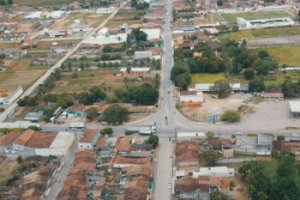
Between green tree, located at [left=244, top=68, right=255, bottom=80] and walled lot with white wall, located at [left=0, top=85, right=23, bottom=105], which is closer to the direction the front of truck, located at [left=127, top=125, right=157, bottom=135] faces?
the green tree

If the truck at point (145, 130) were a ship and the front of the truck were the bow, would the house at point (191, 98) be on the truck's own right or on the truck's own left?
on the truck's own left

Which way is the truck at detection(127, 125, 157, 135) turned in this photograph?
to the viewer's right

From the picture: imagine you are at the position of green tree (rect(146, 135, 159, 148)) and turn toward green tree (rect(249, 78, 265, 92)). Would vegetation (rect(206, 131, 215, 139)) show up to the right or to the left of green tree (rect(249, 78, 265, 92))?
right

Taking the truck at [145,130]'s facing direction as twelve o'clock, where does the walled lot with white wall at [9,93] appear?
The walled lot with white wall is roughly at 7 o'clock from the truck.

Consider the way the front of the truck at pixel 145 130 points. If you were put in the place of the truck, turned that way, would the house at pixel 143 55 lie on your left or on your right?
on your left

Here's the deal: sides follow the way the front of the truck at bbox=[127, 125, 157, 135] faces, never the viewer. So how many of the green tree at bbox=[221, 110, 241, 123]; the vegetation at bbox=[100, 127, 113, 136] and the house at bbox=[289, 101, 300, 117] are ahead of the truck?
2

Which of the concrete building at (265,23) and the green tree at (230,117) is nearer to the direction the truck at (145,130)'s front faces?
the green tree

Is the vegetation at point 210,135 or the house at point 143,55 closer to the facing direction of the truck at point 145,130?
the vegetation

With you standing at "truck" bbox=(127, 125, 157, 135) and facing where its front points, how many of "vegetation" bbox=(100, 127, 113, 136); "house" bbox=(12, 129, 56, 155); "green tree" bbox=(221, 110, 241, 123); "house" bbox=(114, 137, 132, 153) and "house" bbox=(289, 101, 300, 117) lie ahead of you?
2

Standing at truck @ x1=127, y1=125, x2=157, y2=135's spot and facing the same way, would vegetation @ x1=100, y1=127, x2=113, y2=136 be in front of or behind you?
behind

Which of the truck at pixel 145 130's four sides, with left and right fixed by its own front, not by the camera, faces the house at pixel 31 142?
back

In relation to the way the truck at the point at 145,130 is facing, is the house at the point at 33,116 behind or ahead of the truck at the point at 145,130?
behind

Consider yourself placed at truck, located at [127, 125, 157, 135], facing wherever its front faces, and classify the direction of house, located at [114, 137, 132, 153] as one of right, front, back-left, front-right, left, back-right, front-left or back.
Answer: back-right

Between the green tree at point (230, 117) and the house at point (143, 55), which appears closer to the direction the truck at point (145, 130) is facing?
the green tree

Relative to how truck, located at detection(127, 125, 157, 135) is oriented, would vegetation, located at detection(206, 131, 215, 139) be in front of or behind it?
in front
